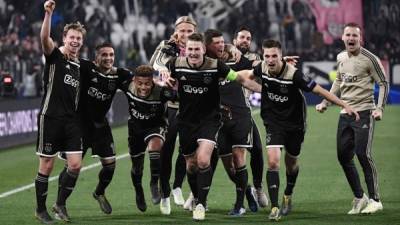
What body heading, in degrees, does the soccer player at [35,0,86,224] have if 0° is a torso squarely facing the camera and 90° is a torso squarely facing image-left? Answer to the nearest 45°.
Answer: approximately 315°

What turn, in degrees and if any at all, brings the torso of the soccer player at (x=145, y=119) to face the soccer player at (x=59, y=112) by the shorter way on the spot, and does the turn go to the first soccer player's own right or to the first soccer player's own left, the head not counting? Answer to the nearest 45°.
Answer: approximately 45° to the first soccer player's own right

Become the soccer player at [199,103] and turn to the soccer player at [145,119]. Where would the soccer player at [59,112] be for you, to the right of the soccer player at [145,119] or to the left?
left

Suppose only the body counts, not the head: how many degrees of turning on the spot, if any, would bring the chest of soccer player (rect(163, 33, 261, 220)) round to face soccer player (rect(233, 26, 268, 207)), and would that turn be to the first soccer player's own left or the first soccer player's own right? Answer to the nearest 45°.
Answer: approximately 135° to the first soccer player's own left

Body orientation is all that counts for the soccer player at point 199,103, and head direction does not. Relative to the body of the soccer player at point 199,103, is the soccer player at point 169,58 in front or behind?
behind

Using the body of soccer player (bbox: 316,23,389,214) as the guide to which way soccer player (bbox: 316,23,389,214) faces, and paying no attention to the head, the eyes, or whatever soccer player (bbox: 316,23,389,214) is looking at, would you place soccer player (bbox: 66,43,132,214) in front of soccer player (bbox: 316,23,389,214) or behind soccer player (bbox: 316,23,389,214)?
in front

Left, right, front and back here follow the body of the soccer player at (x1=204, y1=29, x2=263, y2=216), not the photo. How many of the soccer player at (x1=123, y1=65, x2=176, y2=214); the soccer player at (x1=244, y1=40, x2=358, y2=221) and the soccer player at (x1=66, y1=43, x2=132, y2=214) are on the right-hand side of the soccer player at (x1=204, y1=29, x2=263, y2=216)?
2

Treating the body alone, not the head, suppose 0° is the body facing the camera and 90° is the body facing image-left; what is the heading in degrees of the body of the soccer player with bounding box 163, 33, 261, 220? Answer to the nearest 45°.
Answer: approximately 0°
